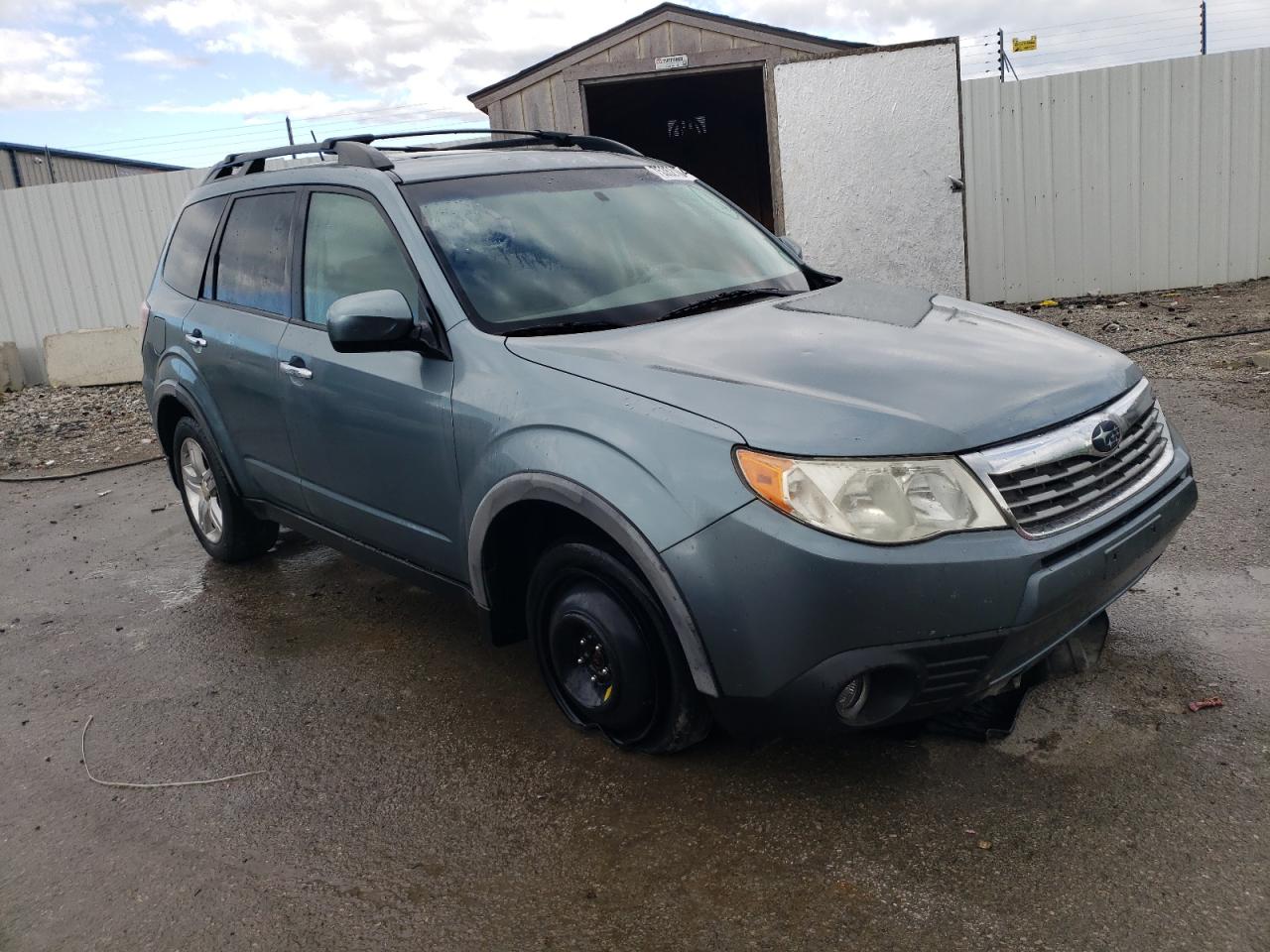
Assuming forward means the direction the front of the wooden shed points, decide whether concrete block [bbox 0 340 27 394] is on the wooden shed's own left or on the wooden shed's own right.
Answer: on the wooden shed's own right

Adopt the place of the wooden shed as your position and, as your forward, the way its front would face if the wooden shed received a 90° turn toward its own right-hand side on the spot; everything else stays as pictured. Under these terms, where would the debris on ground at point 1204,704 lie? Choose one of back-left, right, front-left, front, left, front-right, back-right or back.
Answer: left

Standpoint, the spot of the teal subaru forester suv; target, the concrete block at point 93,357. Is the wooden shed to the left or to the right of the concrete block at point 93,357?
right

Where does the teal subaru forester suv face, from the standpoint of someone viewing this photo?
facing the viewer and to the right of the viewer

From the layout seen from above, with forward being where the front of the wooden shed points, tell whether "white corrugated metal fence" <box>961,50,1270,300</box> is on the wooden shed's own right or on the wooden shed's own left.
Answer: on the wooden shed's own left

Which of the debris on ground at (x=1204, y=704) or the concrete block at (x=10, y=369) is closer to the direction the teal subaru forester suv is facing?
the debris on ground

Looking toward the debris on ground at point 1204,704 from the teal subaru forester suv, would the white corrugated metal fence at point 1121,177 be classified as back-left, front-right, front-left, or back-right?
front-left

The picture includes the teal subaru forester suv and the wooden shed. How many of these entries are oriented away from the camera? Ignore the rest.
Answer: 0

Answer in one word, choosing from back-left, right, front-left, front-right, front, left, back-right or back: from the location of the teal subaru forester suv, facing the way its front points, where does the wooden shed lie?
back-left

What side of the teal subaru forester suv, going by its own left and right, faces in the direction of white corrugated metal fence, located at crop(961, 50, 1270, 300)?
left

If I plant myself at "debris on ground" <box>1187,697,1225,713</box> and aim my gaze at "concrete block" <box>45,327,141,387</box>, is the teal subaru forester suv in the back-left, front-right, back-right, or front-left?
front-left

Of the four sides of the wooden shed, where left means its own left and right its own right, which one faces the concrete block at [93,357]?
right

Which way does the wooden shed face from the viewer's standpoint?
toward the camera

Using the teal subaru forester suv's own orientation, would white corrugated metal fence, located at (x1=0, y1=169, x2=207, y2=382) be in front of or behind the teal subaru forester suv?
behind

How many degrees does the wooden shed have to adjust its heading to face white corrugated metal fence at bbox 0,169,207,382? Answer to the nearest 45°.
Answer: approximately 90° to its right
